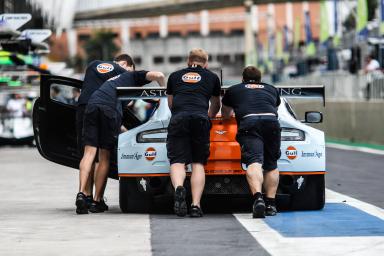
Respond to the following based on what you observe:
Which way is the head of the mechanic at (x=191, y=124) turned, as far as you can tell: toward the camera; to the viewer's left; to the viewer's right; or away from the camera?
away from the camera

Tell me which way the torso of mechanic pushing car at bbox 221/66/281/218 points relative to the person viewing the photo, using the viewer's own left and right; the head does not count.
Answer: facing away from the viewer

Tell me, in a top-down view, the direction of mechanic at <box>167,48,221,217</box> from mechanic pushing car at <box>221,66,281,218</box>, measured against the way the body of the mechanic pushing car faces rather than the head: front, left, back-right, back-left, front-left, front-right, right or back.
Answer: left

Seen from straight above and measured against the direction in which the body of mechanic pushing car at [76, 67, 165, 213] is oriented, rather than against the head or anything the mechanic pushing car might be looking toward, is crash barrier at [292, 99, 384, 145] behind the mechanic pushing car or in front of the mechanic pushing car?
in front

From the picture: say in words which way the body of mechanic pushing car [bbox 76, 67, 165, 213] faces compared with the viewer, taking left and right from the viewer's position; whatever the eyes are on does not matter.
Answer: facing away from the viewer and to the right of the viewer

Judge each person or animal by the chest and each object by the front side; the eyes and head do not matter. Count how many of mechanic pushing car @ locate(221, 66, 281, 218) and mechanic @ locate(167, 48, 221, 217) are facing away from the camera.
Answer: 2

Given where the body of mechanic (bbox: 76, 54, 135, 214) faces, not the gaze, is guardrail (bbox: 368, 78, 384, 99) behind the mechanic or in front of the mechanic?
in front

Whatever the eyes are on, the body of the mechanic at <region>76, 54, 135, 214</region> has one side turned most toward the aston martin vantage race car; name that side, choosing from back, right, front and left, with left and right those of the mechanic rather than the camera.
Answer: front

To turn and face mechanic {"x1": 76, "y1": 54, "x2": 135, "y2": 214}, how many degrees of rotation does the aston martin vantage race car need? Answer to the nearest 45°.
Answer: approximately 135° to its left

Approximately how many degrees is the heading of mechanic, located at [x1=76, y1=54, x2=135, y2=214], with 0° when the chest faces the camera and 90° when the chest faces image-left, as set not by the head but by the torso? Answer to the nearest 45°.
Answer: approximately 225°

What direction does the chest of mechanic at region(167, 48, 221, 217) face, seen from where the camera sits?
away from the camera

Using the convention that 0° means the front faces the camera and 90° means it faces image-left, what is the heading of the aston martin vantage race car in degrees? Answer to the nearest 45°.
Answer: approximately 180°

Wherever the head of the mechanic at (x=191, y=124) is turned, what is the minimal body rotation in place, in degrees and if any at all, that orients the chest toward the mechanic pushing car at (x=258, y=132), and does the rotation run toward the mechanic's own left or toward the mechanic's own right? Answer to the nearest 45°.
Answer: approximately 90° to the mechanic's own right
